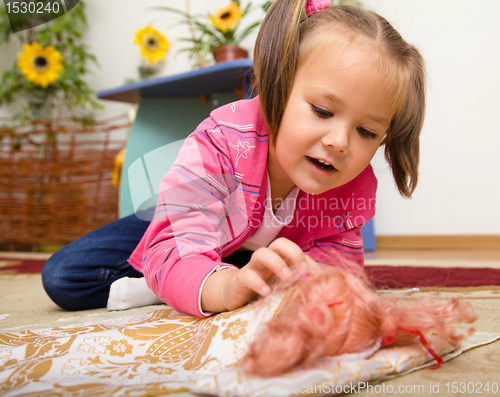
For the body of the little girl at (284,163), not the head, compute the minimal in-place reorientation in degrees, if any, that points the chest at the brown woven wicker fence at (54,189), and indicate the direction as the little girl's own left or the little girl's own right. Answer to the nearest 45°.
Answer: approximately 180°

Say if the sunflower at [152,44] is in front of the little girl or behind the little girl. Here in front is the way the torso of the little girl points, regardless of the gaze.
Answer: behind

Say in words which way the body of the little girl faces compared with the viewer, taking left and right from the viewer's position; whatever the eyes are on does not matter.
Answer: facing the viewer and to the right of the viewer

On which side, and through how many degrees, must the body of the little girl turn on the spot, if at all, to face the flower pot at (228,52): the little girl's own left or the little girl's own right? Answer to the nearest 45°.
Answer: approximately 135° to the little girl's own left

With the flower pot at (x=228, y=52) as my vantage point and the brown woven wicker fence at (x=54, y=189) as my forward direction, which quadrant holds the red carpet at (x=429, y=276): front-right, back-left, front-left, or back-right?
back-left
